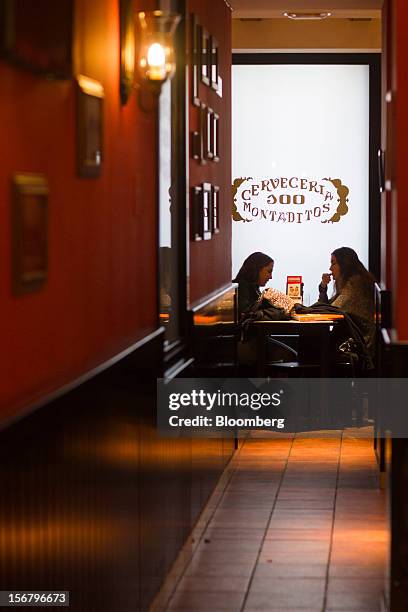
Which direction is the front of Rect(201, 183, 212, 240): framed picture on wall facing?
to the viewer's right

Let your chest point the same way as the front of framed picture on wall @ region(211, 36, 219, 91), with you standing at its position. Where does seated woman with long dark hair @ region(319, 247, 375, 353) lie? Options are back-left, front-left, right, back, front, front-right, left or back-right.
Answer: front-left

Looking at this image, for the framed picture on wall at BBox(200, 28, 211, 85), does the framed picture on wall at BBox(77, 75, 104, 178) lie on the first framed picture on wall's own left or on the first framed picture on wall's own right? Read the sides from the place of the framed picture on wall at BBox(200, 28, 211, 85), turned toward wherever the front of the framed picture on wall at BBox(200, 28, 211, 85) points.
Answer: on the first framed picture on wall's own right

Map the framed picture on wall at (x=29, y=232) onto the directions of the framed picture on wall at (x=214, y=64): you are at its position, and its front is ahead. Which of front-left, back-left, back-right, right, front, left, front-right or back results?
right

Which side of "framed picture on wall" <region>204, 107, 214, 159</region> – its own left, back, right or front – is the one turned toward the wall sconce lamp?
right

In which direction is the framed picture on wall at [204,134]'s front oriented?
to the viewer's right

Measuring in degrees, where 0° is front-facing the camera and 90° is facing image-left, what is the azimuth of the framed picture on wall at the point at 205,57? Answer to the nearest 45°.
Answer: approximately 270°

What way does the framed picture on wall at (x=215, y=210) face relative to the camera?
to the viewer's right

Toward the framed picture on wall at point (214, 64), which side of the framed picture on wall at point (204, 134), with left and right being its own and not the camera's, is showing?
left

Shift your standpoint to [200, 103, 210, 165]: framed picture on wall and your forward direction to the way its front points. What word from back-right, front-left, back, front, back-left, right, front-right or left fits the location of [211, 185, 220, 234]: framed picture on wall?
left

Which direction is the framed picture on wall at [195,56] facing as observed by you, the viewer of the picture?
facing to the right of the viewer

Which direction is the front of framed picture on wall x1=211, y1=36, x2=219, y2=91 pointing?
to the viewer's right
